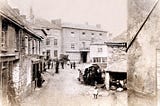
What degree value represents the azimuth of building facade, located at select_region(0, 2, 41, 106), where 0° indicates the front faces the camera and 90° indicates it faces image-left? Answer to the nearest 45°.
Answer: approximately 270°
